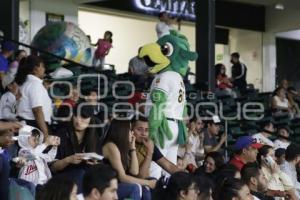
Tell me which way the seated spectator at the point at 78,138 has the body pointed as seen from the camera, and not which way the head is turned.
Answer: toward the camera

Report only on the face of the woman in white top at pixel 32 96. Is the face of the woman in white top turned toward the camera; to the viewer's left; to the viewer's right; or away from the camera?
to the viewer's right

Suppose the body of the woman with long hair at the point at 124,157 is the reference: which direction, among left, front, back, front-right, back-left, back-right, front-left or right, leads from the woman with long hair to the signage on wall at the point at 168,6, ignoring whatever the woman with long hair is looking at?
left
